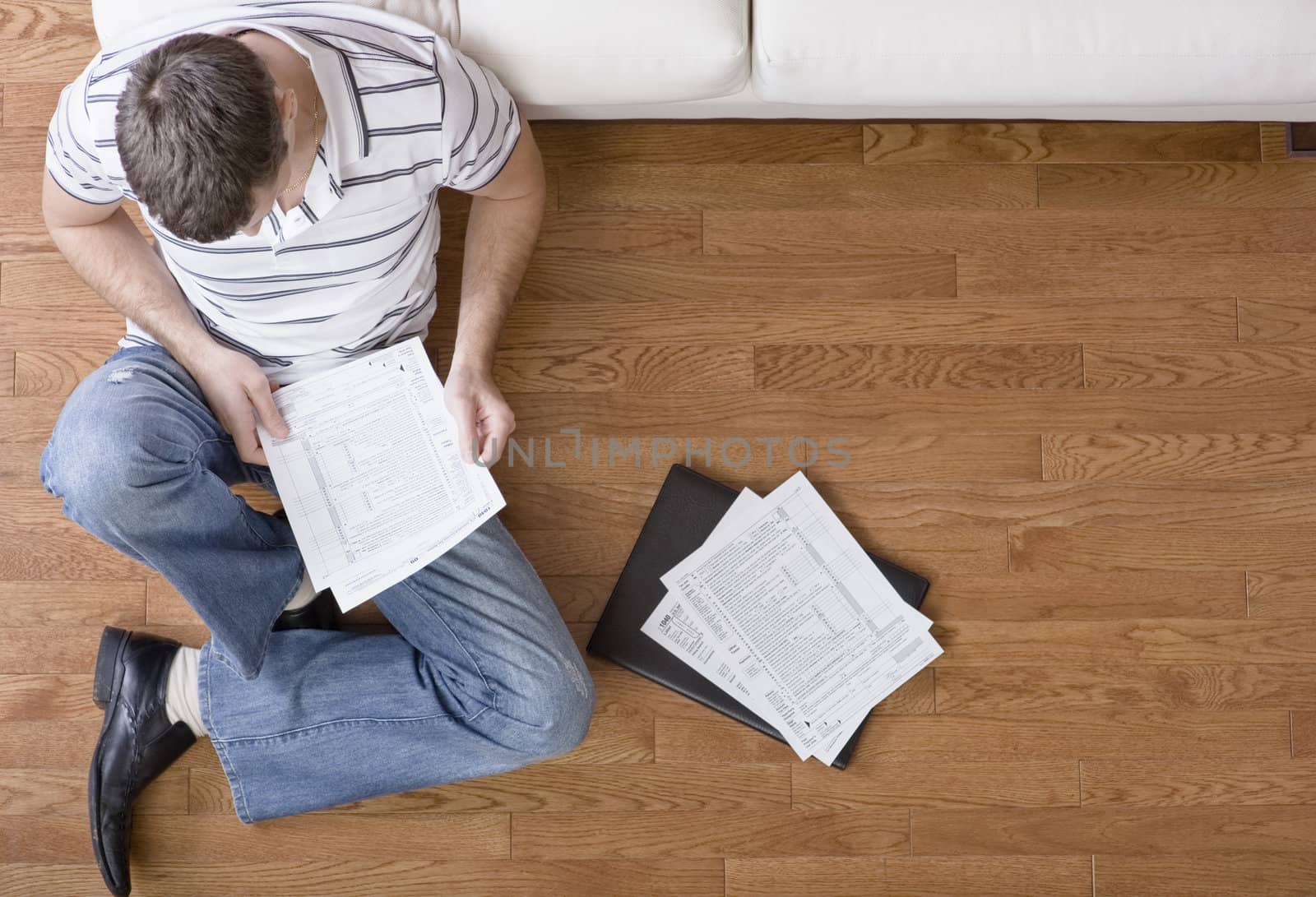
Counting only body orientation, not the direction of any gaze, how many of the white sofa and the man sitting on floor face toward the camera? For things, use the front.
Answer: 2

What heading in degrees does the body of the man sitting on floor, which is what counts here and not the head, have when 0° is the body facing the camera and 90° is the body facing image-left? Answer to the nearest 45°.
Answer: approximately 0°
